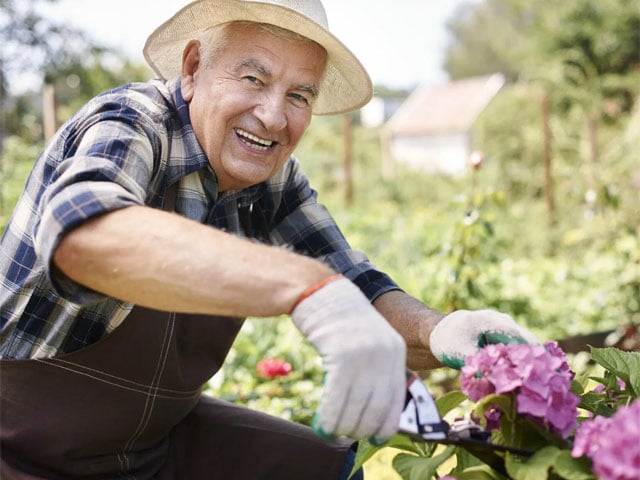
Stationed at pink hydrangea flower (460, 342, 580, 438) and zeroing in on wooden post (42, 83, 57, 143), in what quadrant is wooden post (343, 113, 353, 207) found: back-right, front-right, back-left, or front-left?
front-right

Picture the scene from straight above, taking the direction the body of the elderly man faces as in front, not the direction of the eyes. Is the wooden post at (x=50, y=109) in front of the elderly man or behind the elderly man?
behind

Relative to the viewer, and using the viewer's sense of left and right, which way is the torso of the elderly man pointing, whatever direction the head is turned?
facing the viewer and to the right of the viewer

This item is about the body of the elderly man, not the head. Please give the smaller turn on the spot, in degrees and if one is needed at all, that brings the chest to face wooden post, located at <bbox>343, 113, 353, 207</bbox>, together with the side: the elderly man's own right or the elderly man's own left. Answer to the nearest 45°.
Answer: approximately 135° to the elderly man's own left

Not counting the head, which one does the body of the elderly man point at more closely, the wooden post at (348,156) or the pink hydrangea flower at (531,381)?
the pink hydrangea flower

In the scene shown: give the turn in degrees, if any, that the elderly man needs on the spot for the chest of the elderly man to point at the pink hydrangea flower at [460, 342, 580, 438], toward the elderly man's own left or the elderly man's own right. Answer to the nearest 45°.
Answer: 0° — they already face it

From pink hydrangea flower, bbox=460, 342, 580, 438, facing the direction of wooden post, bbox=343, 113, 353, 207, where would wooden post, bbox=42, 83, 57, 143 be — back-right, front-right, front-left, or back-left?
front-left

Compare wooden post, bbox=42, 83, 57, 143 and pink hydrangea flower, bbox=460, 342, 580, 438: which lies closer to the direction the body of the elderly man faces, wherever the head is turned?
the pink hydrangea flower

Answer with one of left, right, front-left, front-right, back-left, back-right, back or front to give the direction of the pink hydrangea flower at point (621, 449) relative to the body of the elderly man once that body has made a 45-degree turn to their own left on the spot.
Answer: front-right
